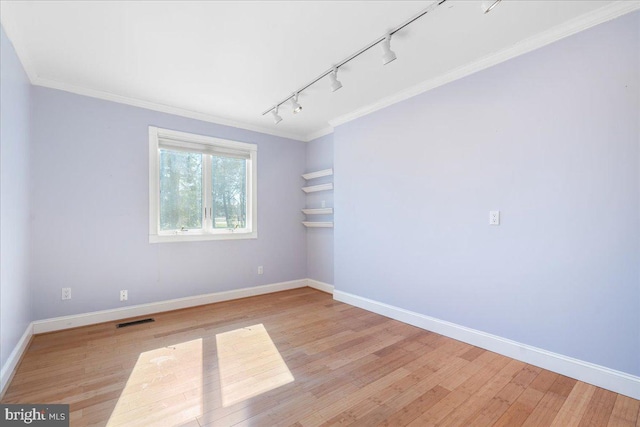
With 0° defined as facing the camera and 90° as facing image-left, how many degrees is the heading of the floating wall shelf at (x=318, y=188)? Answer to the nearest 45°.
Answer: approximately 45°

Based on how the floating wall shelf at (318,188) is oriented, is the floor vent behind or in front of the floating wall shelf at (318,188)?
in front

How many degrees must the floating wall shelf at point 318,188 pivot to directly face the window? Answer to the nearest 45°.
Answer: approximately 45° to its right
